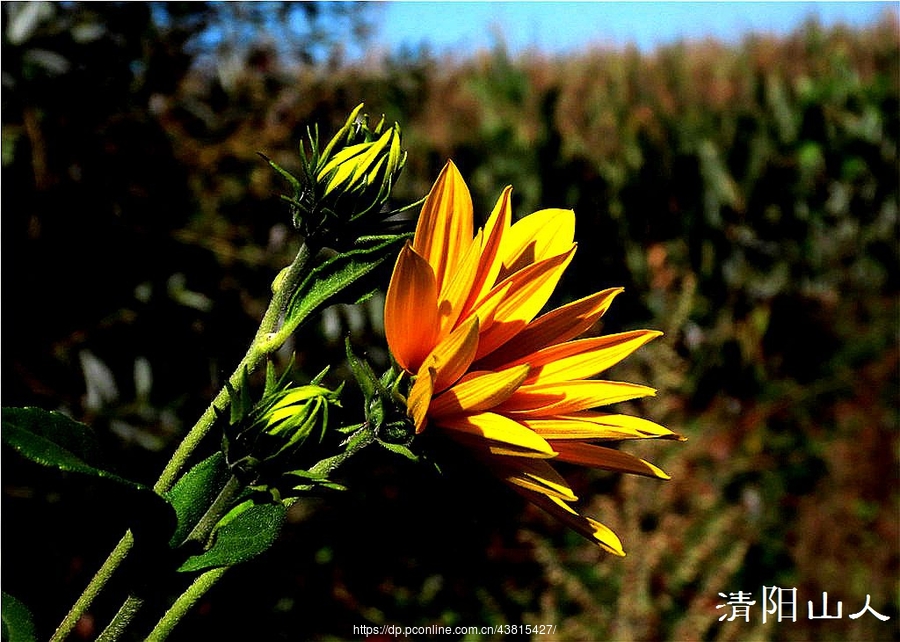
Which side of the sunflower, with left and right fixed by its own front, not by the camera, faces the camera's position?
right
